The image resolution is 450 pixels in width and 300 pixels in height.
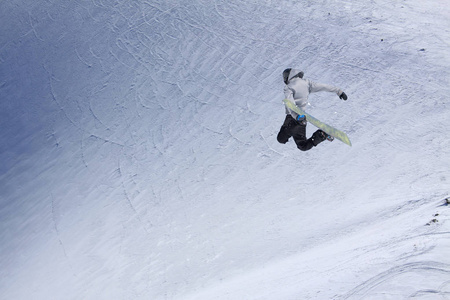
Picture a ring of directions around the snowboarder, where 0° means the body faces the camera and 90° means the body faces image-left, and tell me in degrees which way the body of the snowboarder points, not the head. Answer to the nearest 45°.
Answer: approximately 135°
